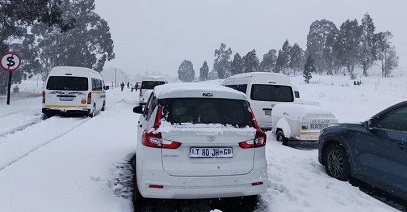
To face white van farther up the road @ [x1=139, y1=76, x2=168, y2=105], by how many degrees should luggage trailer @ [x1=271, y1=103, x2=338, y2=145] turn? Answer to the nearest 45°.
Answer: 0° — it already faces it

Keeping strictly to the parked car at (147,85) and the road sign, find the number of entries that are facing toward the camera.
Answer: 1

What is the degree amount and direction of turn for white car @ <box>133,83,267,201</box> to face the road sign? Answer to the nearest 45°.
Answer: approximately 45° to its left

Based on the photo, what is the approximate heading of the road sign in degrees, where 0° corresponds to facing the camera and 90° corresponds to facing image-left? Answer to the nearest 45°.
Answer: approximately 0°

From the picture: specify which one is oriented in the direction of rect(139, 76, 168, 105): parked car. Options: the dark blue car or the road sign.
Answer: the dark blue car

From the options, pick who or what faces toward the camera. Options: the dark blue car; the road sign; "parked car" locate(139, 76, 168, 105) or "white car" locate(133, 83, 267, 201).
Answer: the road sign

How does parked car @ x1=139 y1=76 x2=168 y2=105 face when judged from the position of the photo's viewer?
facing away from the viewer

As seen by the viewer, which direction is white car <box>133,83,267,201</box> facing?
away from the camera

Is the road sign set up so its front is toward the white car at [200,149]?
yes

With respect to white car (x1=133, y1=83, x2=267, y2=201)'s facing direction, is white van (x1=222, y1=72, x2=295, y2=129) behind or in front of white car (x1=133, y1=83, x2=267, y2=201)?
in front

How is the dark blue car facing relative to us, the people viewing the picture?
facing away from the viewer and to the left of the viewer

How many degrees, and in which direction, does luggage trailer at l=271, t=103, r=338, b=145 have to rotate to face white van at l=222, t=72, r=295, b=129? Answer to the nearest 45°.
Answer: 0° — it already faces it
